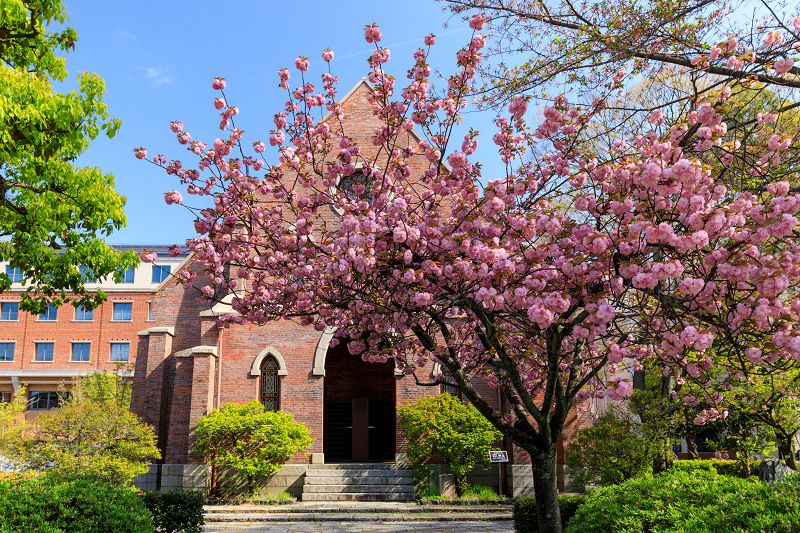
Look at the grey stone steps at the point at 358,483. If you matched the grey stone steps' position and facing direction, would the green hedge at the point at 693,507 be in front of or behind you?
in front

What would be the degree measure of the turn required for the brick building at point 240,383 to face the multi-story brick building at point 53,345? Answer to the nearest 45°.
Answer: approximately 135° to its right

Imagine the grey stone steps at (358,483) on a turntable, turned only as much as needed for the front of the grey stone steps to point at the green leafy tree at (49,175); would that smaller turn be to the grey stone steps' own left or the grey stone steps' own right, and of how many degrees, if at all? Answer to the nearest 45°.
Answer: approximately 45° to the grey stone steps' own right

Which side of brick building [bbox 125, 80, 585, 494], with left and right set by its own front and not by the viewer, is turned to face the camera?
front

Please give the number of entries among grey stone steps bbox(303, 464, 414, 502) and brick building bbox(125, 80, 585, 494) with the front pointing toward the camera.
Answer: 2

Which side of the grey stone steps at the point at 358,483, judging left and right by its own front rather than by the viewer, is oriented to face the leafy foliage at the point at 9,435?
right

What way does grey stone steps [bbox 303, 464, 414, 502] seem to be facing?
toward the camera

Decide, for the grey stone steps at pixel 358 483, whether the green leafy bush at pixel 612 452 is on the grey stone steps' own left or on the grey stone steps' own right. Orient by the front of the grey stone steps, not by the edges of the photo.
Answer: on the grey stone steps' own left

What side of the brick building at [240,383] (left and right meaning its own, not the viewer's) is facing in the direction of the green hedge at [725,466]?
left

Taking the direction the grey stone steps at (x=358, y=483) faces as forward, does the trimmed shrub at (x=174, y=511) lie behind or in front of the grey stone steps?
in front

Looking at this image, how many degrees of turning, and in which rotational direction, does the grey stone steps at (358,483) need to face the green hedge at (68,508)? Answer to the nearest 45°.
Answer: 0° — it already faces it
